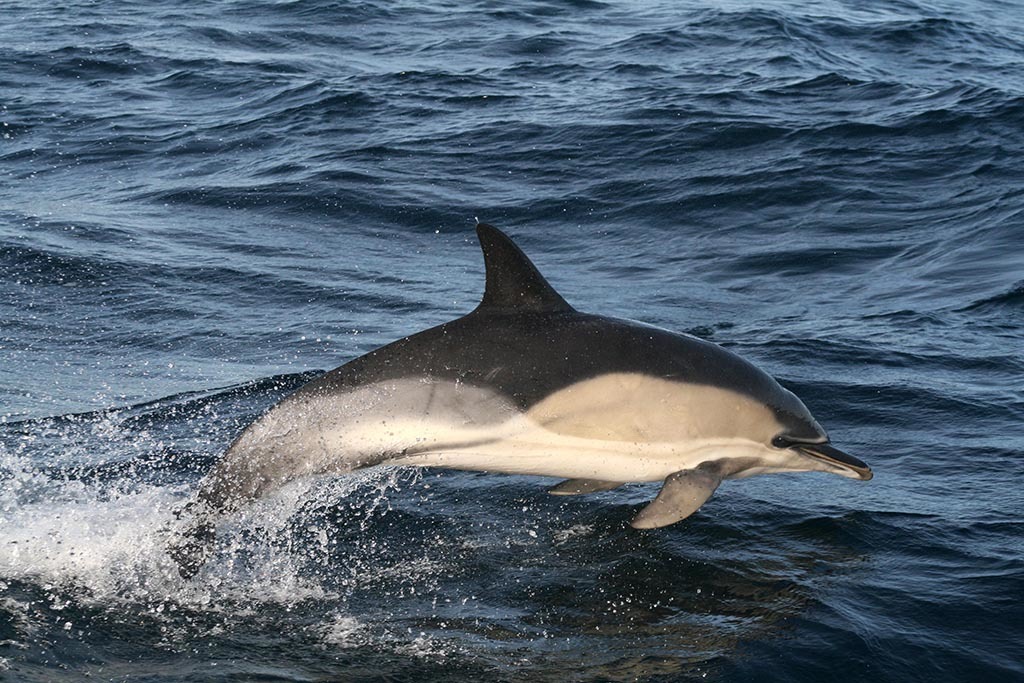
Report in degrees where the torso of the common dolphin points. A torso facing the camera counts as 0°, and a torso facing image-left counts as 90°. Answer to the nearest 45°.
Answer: approximately 270°
